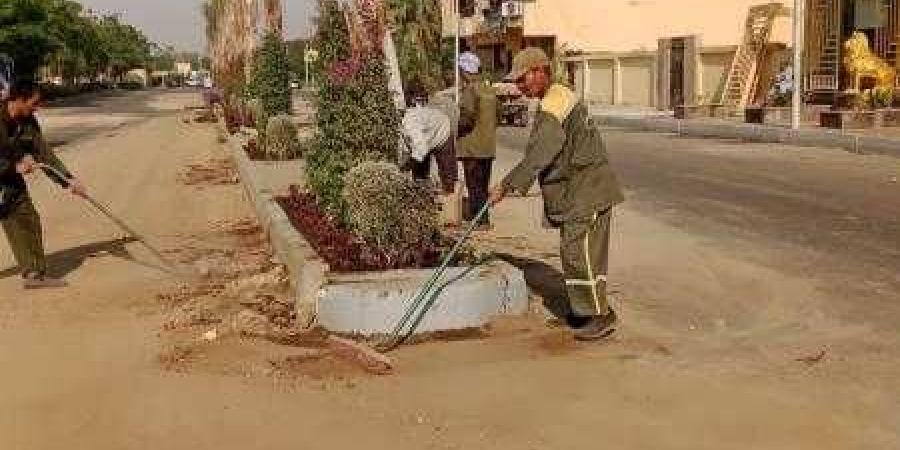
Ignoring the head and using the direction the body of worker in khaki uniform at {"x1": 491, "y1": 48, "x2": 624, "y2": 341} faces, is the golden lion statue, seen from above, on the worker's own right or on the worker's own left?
on the worker's own right

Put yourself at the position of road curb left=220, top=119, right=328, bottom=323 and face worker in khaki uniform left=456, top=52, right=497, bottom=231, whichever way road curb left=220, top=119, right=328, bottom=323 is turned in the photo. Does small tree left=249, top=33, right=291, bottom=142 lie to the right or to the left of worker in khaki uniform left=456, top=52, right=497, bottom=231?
left

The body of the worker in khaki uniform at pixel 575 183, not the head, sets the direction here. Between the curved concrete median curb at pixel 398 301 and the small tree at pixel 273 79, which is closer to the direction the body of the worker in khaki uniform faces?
the curved concrete median curb

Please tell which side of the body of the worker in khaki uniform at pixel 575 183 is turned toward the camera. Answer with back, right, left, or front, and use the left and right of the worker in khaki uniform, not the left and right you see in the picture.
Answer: left

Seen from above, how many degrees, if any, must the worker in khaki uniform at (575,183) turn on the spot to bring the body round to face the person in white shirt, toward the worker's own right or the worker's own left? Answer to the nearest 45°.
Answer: approximately 90° to the worker's own right

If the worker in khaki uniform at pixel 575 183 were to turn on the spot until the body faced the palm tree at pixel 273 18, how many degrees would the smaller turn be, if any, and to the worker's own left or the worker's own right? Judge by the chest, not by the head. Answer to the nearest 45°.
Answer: approximately 90° to the worker's own right

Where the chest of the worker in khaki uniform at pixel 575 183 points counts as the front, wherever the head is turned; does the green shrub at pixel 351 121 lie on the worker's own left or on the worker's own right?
on the worker's own right

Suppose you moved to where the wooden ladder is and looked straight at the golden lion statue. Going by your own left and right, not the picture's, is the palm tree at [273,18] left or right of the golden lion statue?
right
